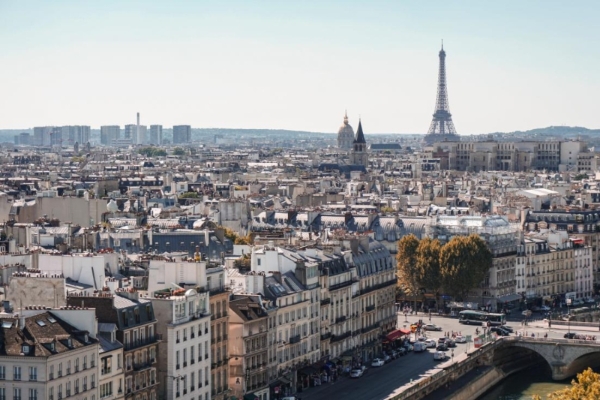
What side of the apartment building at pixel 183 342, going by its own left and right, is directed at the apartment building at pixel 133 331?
right

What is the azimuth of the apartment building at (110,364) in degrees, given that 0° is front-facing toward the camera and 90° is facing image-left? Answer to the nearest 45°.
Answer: approximately 315°

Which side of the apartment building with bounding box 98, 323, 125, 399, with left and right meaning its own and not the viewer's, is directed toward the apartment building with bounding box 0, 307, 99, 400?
right

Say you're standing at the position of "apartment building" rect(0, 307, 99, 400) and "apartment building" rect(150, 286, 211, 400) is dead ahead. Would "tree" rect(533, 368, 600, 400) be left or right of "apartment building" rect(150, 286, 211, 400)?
right

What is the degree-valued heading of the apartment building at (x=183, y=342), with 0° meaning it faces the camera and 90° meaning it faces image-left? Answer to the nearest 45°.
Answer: approximately 315°

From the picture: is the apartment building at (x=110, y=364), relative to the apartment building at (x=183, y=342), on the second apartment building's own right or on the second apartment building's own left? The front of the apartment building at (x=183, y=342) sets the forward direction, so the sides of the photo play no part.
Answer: on the second apartment building's own right

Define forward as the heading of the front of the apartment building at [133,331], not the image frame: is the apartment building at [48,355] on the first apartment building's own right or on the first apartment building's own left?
on the first apartment building's own right

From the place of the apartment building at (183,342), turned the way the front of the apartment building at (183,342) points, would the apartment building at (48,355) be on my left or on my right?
on my right

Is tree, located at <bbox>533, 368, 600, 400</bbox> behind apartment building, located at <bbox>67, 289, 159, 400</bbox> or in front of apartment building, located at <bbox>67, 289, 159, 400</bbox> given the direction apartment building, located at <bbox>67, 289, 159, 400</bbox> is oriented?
in front

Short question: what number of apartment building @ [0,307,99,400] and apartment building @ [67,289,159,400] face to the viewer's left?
0

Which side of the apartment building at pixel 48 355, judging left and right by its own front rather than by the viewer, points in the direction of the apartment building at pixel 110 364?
left

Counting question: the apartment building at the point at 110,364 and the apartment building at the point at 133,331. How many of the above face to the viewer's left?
0
